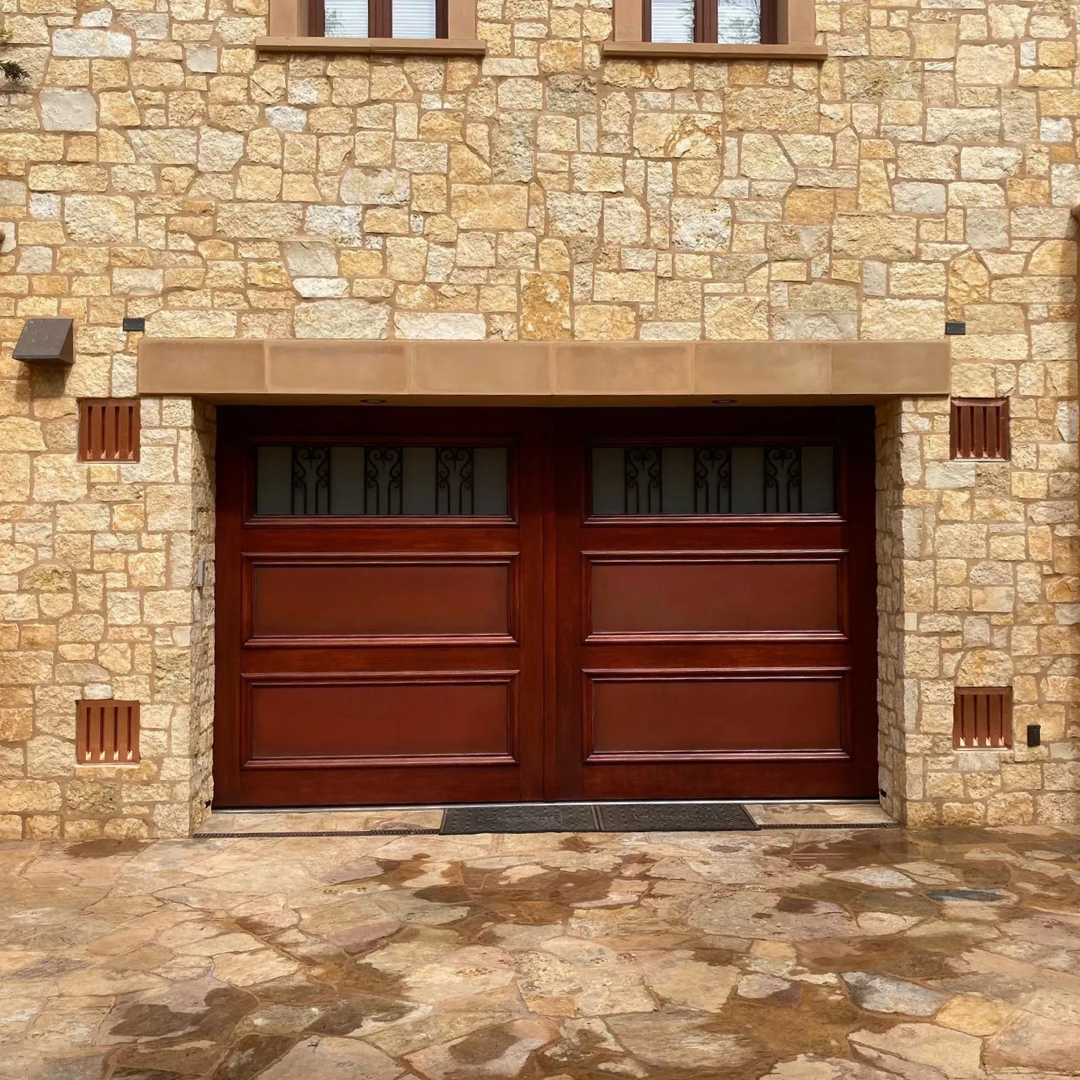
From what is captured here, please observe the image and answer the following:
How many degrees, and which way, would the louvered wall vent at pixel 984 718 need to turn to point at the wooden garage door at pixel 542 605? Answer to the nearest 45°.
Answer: approximately 90° to its right

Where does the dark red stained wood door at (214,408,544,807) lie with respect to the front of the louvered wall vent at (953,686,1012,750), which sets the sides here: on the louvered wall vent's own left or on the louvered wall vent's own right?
on the louvered wall vent's own right

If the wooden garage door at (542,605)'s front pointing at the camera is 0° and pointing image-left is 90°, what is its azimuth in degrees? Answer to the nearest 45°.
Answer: approximately 0°

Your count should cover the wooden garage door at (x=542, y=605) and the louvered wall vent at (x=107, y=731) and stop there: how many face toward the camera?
2

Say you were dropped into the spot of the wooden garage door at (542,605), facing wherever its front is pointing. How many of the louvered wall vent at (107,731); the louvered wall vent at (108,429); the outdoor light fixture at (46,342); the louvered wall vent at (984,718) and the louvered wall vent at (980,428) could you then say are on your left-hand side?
2

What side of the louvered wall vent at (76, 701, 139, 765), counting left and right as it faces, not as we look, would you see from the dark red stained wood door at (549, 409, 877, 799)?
left
